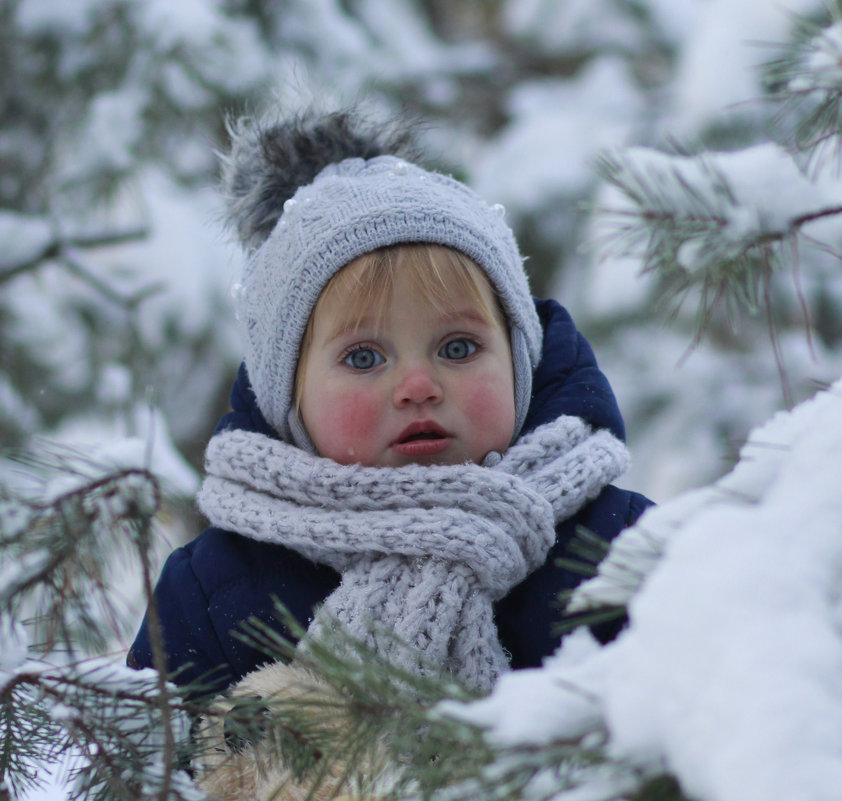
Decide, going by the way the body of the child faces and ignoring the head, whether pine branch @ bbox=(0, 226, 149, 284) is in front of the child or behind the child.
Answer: behind

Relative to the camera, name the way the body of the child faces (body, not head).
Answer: toward the camera
